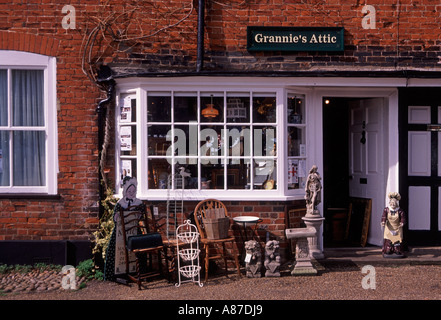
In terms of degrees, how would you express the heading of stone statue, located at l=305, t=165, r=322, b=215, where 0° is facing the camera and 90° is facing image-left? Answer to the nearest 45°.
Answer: approximately 0°

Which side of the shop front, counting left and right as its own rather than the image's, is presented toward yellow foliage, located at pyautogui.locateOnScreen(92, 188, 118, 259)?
right
